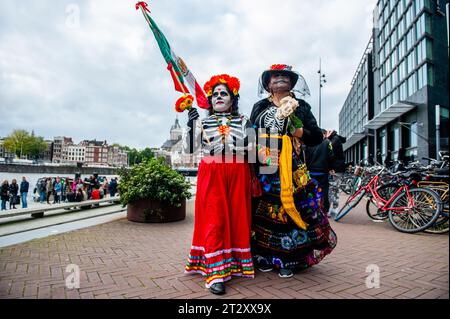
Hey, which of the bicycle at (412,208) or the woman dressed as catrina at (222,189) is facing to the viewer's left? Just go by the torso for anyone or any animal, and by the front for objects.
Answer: the bicycle

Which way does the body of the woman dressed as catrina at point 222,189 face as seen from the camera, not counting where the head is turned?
toward the camera

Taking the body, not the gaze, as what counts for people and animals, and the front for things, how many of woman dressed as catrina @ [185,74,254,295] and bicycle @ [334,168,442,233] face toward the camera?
1

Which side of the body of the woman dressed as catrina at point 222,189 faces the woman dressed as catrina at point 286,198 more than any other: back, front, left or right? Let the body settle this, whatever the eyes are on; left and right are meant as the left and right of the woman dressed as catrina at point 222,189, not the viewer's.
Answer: left

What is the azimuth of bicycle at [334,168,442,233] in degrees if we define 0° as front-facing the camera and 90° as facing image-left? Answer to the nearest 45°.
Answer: approximately 90°

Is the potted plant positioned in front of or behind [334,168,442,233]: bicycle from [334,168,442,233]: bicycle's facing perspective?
in front

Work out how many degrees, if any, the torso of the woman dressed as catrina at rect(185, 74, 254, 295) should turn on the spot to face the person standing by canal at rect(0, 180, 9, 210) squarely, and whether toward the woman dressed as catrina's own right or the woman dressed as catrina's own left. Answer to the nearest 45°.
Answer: approximately 135° to the woman dressed as catrina's own right

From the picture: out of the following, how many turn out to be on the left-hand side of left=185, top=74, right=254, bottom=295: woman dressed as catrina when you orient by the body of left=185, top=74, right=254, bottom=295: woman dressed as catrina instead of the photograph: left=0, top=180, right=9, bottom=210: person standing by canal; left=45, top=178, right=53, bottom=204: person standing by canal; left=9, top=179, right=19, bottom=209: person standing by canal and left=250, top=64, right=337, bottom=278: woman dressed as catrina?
1

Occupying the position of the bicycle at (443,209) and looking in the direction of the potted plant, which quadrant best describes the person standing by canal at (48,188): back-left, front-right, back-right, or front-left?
front-right

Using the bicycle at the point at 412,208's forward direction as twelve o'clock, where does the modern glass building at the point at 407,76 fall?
The modern glass building is roughly at 3 o'clock from the bicycle.

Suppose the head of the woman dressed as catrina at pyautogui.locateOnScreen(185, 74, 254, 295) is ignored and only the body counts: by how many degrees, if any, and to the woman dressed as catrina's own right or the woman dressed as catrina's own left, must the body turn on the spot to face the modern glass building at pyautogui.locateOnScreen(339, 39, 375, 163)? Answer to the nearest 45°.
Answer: approximately 135° to the woman dressed as catrina's own left
